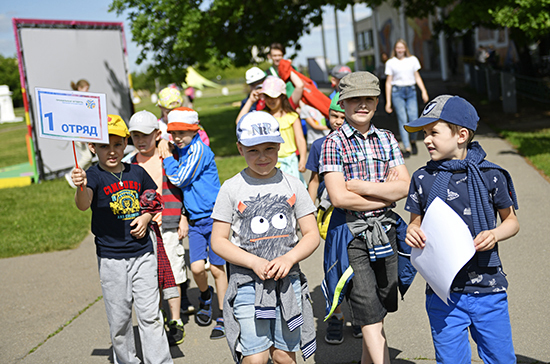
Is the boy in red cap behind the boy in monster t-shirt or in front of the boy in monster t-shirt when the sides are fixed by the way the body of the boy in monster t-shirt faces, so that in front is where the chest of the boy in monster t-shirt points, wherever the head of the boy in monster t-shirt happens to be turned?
behind

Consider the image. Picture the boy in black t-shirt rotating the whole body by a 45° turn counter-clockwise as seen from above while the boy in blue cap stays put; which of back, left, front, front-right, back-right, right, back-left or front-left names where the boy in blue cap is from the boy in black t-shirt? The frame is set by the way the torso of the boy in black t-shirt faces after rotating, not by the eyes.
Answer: front

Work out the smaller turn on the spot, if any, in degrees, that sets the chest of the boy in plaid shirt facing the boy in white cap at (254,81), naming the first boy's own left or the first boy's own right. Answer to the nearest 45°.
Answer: approximately 180°

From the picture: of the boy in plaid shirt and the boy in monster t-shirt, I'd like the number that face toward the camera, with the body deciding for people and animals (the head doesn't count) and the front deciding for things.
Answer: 2

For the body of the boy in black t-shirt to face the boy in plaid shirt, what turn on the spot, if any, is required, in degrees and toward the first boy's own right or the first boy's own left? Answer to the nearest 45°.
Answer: approximately 45° to the first boy's own left

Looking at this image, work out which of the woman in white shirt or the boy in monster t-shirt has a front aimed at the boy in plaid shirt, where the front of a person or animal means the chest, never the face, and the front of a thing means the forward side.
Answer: the woman in white shirt

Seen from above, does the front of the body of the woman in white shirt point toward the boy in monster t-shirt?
yes

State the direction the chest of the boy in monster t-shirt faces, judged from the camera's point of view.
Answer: toward the camera

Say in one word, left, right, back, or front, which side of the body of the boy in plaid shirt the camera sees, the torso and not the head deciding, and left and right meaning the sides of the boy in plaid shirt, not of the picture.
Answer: front
